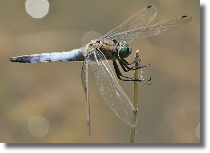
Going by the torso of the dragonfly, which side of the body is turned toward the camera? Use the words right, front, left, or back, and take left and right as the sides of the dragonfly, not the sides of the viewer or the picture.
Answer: right
